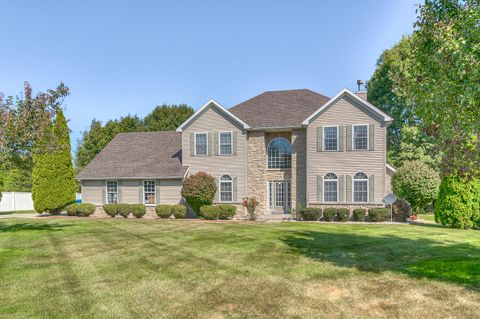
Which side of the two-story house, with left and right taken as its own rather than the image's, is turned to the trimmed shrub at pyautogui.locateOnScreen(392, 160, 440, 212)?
left

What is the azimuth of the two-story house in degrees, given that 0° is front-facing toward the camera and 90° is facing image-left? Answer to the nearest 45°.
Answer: approximately 0°

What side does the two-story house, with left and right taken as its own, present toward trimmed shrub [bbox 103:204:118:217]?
right

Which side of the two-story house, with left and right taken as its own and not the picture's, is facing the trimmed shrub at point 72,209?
right

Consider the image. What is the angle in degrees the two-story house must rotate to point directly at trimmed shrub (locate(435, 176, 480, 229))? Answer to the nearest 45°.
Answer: approximately 45° to its left

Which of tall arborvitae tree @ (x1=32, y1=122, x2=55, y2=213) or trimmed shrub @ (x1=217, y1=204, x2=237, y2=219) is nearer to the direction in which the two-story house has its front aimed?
the trimmed shrub

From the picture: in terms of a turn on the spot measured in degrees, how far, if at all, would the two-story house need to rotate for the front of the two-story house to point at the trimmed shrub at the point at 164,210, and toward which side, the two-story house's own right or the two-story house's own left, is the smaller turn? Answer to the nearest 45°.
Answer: approximately 90° to the two-story house's own right

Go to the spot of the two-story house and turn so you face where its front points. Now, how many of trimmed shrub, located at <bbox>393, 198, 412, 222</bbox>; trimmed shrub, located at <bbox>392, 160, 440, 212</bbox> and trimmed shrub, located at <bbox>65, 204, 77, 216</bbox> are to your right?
1

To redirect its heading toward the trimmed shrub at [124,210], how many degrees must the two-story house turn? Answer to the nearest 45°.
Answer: approximately 90° to its right

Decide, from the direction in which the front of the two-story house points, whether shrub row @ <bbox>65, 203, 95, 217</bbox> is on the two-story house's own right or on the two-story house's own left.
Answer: on the two-story house's own right

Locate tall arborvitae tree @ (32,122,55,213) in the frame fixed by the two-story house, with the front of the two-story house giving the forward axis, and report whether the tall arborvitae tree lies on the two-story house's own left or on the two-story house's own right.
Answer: on the two-story house's own right
